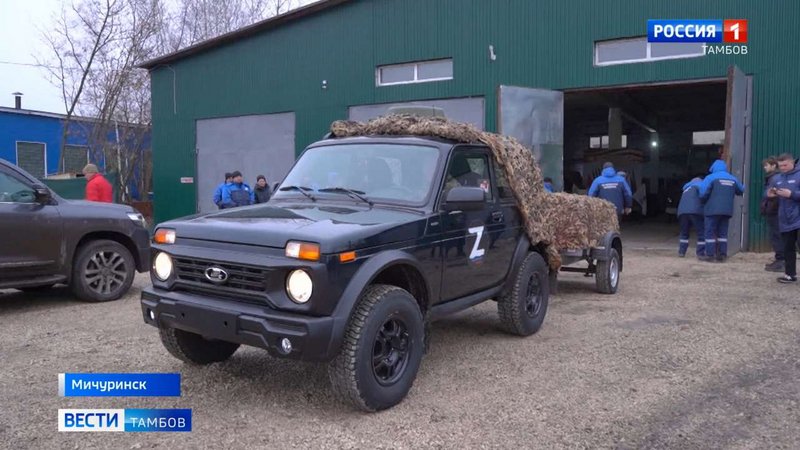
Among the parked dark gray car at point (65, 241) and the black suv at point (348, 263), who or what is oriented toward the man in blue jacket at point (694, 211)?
the parked dark gray car

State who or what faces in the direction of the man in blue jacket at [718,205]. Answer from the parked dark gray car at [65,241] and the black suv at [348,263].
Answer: the parked dark gray car

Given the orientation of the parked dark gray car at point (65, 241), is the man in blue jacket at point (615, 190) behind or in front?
in front

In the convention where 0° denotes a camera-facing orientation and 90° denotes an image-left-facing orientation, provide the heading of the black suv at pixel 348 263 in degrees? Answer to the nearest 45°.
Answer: approximately 45°

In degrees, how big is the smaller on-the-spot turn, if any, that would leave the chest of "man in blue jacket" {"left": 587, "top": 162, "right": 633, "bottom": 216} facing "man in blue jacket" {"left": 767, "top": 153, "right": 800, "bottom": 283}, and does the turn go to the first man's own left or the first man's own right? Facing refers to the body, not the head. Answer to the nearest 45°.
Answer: approximately 135° to the first man's own right

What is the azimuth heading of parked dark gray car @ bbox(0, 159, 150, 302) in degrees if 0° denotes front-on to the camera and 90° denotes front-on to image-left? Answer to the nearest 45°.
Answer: approximately 270°

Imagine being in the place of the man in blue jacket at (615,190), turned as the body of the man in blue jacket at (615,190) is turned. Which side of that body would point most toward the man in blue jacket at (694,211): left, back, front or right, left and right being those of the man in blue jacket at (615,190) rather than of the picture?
right

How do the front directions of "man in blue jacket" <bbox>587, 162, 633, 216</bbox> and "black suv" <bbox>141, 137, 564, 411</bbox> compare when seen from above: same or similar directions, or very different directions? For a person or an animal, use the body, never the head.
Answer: very different directions

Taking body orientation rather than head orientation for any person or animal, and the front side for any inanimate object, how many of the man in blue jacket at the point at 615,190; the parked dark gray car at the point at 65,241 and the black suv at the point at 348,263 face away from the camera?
1

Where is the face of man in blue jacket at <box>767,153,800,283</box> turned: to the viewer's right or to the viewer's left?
to the viewer's left

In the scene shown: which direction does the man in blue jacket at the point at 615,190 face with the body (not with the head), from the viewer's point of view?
away from the camera

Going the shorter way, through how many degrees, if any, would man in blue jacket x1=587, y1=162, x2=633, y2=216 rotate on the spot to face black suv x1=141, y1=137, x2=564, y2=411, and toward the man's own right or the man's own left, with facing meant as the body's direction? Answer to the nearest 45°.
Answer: approximately 180°

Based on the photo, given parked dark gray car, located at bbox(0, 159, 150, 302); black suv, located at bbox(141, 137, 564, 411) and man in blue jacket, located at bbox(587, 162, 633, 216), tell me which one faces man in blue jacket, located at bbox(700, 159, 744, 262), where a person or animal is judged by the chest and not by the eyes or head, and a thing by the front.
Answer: the parked dark gray car

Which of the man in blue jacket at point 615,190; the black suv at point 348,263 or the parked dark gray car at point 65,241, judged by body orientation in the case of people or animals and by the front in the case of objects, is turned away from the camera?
the man in blue jacket
